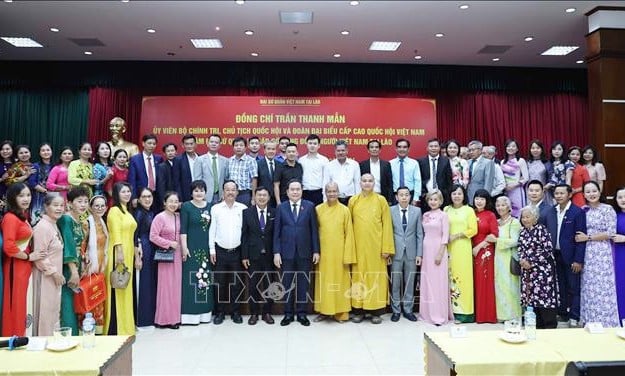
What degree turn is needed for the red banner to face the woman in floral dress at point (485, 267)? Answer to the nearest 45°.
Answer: approximately 45° to its left

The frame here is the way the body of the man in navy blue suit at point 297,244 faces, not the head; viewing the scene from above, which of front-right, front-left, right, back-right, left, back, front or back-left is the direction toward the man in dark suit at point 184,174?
back-right

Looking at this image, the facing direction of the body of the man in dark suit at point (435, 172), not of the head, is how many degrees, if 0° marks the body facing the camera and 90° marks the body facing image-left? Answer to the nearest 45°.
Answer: approximately 0°

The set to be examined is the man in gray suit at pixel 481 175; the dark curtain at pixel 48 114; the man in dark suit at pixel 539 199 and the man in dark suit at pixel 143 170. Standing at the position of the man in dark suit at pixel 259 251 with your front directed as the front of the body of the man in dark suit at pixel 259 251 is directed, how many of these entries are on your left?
2

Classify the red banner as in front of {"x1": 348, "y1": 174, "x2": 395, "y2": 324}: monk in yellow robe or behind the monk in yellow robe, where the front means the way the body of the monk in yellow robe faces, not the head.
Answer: behind

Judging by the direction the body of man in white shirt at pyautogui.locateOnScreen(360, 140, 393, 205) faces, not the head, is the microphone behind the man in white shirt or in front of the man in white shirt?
in front

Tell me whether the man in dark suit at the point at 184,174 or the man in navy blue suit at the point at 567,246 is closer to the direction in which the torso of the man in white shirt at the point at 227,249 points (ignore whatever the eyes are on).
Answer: the man in navy blue suit

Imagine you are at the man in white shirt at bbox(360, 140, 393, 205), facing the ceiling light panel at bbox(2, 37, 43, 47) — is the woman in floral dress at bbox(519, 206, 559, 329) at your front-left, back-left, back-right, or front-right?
back-left

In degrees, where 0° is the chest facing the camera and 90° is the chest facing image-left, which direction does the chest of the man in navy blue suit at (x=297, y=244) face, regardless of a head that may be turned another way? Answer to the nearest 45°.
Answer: approximately 0°

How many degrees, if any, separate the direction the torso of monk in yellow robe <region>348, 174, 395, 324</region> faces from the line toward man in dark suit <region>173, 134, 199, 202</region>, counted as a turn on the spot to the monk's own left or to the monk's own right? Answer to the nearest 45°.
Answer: approximately 90° to the monk's own right

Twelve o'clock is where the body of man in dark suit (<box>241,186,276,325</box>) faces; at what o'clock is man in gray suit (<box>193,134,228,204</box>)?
The man in gray suit is roughly at 5 o'clock from the man in dark suit.
